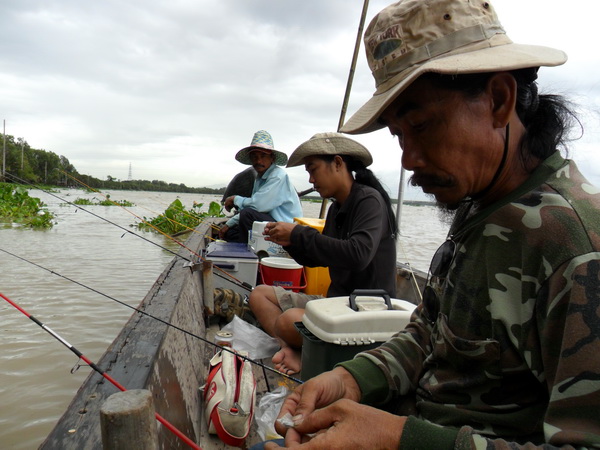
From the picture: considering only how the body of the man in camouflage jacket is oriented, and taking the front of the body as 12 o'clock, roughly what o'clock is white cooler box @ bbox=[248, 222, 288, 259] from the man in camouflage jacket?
The white cooler box is roughly at 2 o'clock from the man in camouflage jacket.

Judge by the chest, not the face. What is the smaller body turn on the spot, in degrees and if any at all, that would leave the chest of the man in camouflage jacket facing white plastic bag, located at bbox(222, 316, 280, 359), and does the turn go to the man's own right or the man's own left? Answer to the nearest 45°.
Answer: approximately 45° to the man's own right

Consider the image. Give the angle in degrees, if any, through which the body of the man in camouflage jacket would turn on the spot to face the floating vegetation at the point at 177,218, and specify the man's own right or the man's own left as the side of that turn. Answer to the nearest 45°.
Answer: approximately 45° to the man's own right

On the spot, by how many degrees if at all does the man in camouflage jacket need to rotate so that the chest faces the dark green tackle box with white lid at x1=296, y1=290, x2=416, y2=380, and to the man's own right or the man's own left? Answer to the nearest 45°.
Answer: approximately 45° to the man's own right

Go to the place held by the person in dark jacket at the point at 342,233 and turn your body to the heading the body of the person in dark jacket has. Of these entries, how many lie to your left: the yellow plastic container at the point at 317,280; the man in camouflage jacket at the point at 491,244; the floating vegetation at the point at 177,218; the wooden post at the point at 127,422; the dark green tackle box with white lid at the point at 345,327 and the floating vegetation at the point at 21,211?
3

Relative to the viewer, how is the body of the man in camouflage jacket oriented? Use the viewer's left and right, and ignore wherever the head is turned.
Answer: facing to the left of the viewer

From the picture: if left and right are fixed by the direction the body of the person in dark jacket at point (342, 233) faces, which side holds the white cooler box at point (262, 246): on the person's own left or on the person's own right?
on the person's own right

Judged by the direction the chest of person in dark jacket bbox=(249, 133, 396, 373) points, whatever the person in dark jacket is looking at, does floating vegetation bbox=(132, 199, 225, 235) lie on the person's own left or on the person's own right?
on the person's own right

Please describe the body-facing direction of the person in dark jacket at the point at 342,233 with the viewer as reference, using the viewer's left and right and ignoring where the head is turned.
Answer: facing to the left of the viewer

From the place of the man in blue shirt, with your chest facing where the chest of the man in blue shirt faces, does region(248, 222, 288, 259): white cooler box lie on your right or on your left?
on your left
